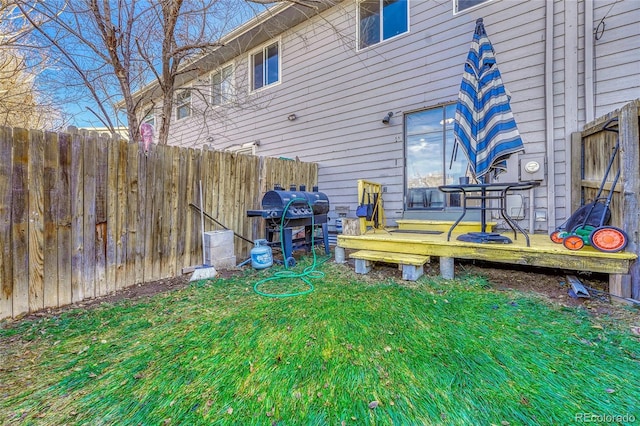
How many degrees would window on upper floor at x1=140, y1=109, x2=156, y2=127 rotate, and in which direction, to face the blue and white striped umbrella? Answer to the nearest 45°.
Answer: approximately 90° to its left

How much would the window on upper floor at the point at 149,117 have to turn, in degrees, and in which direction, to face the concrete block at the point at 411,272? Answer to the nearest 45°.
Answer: approximately 90° to its left

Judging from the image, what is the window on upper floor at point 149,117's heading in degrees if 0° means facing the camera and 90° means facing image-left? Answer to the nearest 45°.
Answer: approximately 45°

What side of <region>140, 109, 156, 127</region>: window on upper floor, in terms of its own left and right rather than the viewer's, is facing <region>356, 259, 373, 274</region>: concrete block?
left

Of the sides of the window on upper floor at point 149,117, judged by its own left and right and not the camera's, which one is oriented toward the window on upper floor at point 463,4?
left

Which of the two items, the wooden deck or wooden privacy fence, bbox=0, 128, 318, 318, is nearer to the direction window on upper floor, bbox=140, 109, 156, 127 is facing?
the wooden privacy fence

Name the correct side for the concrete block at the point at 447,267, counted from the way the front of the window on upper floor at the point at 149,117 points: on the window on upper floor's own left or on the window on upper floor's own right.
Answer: on the window on upper floor's own left

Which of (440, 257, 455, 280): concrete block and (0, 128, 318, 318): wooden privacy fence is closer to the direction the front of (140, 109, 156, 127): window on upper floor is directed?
the wooden privacy fence

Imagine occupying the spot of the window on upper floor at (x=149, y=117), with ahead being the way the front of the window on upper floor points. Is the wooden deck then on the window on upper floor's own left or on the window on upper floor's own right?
on the window on upper floor's own left

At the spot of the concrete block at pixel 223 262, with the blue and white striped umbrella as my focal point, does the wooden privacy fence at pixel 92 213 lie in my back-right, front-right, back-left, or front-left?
back-right
